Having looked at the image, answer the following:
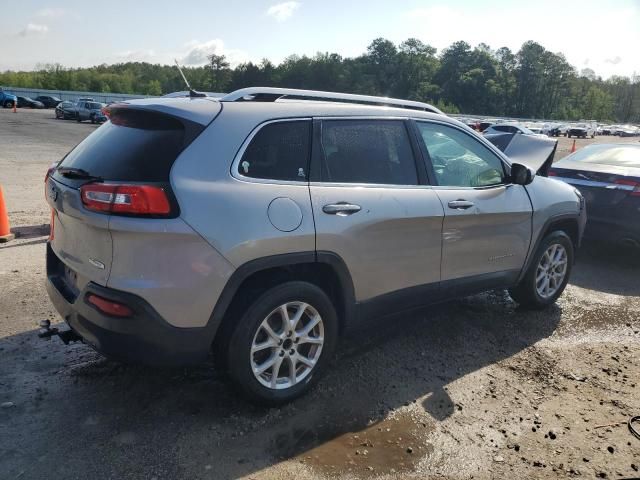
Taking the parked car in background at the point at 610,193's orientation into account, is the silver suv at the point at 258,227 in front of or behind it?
behind

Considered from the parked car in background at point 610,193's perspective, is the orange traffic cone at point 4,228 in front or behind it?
behind

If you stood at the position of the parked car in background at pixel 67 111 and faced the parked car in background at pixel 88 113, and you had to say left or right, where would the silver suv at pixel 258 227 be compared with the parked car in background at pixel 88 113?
right

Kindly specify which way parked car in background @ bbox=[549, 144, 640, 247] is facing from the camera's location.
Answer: facing away from the viewer and to the right of the viewer

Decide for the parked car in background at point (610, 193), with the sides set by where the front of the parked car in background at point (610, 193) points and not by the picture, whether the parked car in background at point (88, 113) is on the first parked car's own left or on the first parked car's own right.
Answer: on the first parked car's own left

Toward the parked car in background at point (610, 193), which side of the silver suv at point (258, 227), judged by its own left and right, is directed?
front

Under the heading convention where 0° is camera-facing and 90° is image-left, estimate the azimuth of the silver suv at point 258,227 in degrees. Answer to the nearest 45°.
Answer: approximately 225°

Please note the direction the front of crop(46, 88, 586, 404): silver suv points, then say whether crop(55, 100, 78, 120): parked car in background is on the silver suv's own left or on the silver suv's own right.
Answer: on the silver suv's own left
